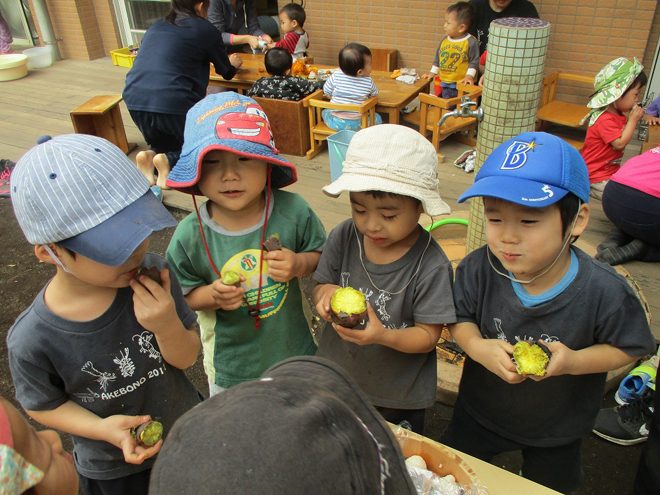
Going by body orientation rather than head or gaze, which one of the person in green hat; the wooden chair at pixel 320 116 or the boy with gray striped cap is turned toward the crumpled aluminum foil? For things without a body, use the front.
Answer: the boy with gray striped cap

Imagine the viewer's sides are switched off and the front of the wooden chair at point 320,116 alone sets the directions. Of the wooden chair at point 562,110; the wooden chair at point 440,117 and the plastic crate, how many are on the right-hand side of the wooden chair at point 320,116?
2

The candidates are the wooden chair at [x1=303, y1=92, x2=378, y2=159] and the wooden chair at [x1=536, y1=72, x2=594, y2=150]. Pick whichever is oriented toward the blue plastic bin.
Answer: the wooden chair at [x1=536, y1=72, x2=594, y2=150]

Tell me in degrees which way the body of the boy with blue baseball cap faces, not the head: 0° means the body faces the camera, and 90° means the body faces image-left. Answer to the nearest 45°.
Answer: approximately 45°

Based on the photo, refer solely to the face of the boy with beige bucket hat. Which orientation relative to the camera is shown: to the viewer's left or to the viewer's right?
to the viewer's left

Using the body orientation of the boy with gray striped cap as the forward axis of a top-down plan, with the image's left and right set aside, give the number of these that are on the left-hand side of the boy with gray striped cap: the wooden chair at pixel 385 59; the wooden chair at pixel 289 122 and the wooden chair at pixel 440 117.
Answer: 3

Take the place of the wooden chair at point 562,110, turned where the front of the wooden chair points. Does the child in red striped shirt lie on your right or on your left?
on your right

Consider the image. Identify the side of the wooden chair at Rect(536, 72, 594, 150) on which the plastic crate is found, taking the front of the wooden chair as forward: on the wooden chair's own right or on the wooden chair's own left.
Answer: on the wooden chair's own right

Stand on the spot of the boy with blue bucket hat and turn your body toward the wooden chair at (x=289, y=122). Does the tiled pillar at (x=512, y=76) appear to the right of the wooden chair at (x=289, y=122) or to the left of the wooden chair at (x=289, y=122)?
right

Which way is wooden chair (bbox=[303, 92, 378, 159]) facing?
away from the camera
